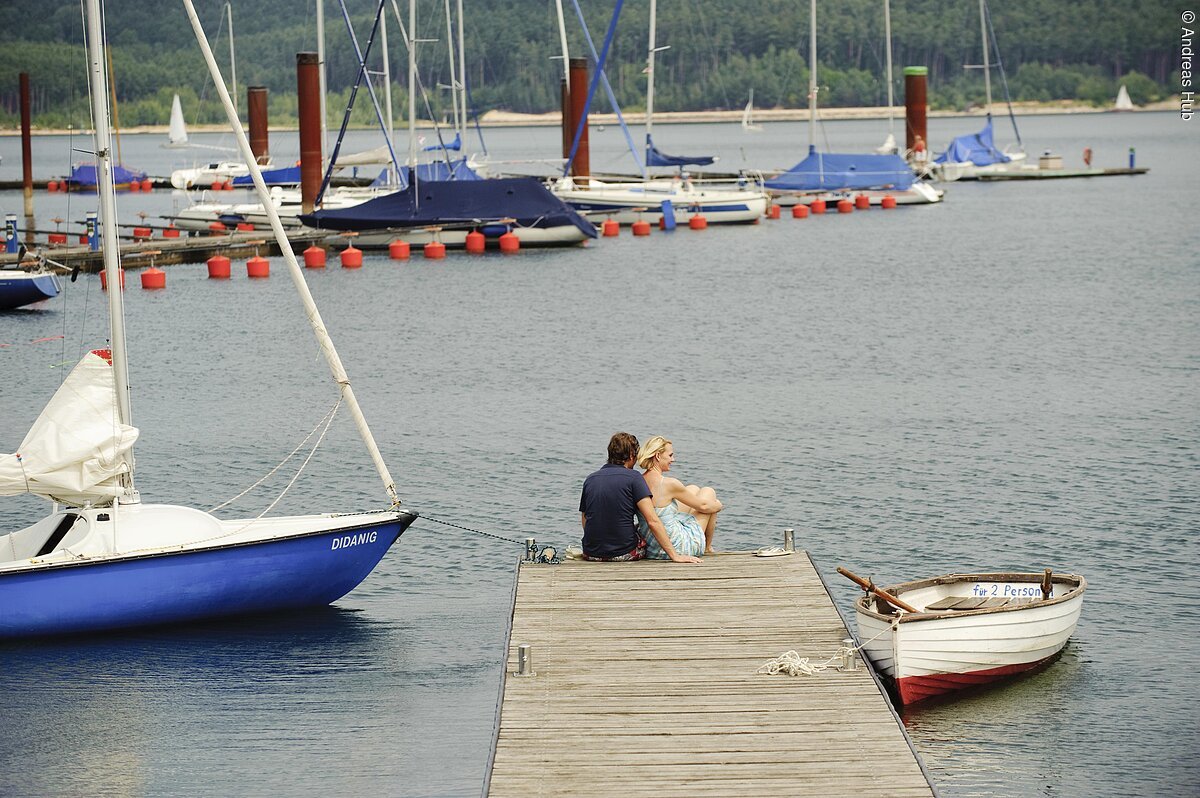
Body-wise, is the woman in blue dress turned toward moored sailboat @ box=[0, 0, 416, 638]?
no

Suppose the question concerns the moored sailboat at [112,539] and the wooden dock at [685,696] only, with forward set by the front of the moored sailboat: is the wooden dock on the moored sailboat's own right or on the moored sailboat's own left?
on the moored sailboat's own right

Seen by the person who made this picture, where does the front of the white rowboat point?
facing the viewer and to the left of the viewer

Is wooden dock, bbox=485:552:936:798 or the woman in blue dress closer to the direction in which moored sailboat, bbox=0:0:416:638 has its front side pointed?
the woman in blue dress

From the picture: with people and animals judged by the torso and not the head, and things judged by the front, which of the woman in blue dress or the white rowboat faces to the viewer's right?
the woman in blue dress

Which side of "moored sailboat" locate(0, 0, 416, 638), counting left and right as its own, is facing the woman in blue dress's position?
front

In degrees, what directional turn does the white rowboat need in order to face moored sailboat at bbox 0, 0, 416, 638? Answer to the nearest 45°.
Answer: approximately 45° to its right

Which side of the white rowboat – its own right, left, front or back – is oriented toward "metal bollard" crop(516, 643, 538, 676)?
front

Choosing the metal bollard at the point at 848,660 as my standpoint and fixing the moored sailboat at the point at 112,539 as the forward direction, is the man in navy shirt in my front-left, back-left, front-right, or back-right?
front-right

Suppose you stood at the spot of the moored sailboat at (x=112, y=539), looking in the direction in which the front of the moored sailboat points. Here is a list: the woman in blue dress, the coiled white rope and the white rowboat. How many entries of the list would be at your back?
0

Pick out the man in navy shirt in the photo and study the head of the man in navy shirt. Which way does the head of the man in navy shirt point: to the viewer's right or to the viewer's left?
to the viewer's right

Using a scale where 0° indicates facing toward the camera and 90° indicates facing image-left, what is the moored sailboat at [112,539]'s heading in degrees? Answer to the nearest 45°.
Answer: approximately 270°

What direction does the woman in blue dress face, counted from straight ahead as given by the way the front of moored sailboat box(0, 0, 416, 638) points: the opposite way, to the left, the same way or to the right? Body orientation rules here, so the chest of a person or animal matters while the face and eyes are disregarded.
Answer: the same way

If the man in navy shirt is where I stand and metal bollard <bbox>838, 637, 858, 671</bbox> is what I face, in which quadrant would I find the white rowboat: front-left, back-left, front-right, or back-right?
front-left

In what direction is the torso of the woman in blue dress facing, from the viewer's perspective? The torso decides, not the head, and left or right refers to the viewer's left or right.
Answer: facing to the right of the viewer

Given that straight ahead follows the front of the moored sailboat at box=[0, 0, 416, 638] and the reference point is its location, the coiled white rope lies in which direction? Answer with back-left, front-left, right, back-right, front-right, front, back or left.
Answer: front-right
